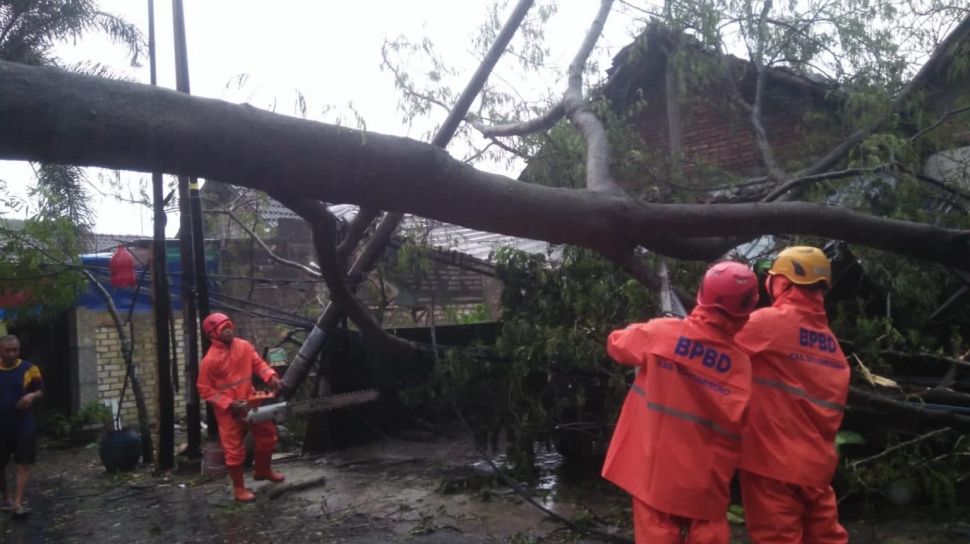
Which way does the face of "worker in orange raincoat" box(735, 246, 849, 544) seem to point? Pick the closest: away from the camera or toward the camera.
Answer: away from the camera

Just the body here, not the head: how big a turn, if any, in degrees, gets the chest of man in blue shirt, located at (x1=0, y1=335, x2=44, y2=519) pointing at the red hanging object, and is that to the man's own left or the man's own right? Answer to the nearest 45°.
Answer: approximately 135° to the man's own left

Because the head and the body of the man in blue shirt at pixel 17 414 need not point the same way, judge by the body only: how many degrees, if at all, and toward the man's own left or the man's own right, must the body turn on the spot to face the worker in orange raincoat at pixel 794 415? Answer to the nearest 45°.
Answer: approximately 45° to the man's own left

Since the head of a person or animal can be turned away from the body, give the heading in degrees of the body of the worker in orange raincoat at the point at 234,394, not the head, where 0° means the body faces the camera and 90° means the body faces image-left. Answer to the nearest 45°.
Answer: approximately 315°

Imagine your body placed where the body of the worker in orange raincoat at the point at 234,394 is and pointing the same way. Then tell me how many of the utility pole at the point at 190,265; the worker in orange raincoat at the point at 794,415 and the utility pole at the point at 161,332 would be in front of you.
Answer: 1

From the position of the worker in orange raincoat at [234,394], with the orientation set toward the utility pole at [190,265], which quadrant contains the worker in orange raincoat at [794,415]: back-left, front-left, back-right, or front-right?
back-right

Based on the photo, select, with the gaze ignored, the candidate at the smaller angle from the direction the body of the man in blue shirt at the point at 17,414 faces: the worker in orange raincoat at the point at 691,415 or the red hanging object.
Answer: the worker in orange raincoat

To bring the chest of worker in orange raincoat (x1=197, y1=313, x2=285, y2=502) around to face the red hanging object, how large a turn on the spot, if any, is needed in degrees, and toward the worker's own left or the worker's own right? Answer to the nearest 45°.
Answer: approximately 180°

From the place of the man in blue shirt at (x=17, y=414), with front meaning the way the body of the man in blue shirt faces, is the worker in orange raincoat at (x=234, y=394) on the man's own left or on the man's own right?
on the man's own left

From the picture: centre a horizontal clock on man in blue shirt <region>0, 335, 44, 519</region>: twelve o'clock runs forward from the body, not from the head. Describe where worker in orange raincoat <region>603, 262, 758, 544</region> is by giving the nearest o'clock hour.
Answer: The worker in orange raincoat is roughly at 11 o'clock from the man in blue shirt.

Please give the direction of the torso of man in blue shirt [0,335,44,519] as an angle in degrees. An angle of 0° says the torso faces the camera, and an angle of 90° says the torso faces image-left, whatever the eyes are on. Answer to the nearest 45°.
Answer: approximately 0°

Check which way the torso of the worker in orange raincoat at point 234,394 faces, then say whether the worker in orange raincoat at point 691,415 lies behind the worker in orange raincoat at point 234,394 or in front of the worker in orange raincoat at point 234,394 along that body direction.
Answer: in front

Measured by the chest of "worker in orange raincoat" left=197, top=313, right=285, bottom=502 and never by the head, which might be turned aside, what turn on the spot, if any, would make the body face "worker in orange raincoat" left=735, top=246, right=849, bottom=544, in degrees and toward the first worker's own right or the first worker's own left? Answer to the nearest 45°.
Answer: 0° — they already face them
